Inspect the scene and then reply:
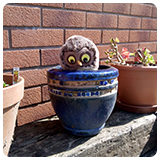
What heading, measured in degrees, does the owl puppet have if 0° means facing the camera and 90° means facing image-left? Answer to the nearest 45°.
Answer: approximately 0°
